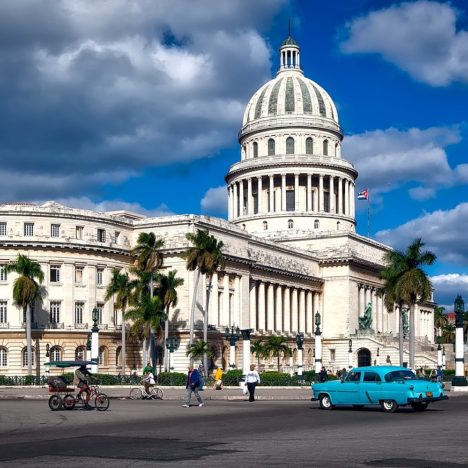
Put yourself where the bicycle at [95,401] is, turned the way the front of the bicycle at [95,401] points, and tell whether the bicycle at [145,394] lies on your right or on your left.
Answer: on your left

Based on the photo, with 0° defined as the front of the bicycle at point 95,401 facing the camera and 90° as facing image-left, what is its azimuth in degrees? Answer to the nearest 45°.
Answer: approximately 270°

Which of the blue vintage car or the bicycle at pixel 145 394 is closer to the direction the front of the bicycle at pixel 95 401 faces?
the blue vintage car
